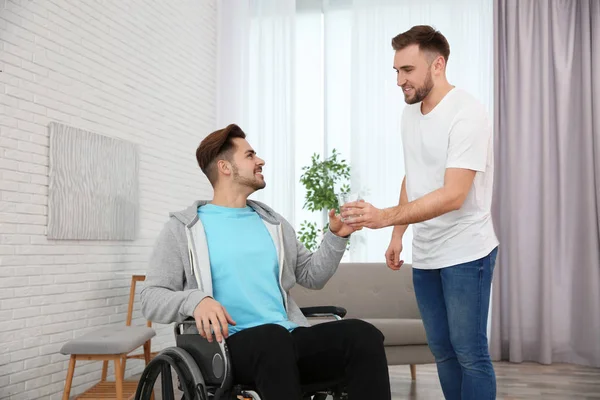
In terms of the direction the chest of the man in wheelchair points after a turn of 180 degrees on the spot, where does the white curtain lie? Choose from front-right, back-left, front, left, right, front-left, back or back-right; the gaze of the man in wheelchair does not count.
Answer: front-right

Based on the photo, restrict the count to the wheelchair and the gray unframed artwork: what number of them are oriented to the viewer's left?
0

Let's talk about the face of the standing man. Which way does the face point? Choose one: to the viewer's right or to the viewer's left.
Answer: to the viewer's left

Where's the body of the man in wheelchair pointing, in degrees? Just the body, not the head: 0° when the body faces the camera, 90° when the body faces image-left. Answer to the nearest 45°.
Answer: approximately 315°

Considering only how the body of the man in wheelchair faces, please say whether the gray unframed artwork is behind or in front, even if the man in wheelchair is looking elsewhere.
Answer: behind

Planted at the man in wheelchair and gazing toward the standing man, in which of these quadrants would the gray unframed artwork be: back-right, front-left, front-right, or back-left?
back-left

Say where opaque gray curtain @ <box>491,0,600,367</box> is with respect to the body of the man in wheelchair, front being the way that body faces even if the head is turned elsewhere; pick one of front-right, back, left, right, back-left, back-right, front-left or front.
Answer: left

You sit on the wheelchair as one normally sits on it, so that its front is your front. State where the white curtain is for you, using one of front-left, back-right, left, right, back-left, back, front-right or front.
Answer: back-left

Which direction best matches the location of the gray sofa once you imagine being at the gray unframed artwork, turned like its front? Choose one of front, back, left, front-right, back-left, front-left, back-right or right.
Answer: front-left

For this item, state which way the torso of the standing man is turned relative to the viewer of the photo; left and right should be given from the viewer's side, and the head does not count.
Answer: facing the viewer and to the left of the viewer

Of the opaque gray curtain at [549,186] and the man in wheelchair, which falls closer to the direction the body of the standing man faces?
the man in wheelchair

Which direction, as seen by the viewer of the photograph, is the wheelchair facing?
facing the viewer and to the right of the viewer
